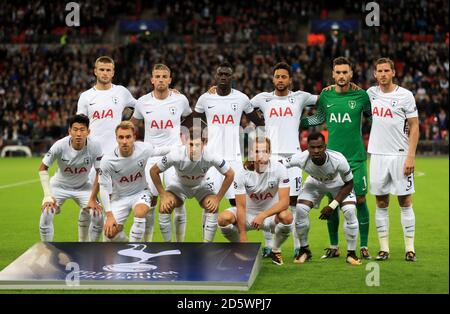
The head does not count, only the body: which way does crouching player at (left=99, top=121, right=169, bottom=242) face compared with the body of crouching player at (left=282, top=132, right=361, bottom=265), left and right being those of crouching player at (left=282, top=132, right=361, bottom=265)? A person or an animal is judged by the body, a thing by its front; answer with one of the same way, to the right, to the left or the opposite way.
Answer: the same way

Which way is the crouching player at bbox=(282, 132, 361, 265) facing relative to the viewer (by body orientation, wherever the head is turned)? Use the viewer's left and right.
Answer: facing the viewer

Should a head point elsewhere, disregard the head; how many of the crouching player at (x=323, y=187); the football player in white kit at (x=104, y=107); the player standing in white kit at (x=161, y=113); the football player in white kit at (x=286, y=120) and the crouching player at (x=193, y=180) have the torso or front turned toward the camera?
5

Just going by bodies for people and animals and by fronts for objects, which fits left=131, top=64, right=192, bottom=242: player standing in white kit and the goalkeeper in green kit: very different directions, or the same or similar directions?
same or similar directions

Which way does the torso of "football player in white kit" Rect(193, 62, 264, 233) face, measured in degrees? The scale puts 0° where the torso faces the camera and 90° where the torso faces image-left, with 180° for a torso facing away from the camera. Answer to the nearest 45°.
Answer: approximately 0°

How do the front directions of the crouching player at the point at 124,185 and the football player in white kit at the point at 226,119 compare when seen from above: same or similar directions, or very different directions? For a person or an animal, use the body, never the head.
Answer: same or similar directions

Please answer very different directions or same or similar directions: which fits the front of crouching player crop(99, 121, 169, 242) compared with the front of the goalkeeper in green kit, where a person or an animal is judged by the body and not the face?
same or similar directions

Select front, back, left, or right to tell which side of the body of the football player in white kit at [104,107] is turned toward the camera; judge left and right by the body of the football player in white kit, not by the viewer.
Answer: front

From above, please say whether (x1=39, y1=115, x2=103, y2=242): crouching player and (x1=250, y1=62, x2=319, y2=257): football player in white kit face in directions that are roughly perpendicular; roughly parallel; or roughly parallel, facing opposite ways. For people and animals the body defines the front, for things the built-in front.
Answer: roughly parallel

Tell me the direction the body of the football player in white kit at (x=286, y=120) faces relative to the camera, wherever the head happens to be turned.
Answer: toward the camera

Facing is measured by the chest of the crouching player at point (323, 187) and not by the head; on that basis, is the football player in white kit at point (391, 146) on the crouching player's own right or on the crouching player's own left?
on the crouching player's own left

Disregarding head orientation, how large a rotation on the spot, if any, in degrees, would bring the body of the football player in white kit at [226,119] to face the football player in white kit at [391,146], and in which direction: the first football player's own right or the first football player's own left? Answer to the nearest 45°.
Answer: approximately 90° to the first football player's own left

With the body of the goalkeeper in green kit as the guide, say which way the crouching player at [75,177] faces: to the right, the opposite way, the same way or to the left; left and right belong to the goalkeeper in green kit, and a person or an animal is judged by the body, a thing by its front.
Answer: the same way

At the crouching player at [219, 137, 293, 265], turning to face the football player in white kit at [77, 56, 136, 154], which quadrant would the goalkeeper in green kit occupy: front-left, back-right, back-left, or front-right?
back-right

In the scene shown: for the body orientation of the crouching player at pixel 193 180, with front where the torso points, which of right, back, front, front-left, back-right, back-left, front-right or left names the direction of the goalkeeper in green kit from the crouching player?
left

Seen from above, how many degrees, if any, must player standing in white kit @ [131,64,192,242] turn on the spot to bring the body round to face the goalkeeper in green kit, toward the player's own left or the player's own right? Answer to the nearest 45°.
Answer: approximately 90° to the player's own left

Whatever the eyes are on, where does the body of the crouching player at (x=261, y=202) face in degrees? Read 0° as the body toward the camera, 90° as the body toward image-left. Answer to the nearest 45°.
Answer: approximately 0°

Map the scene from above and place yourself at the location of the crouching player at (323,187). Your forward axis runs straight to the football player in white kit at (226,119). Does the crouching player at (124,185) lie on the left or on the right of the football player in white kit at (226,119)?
left
